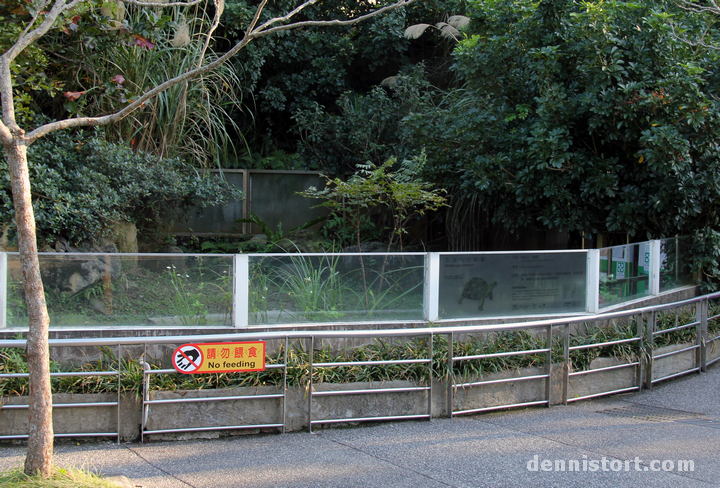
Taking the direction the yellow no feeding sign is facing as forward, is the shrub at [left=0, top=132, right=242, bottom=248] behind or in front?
behind

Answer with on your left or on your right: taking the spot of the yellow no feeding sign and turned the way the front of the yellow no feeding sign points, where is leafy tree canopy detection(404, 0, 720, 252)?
on your left

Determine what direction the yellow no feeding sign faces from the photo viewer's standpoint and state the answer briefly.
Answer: facing the viewer
